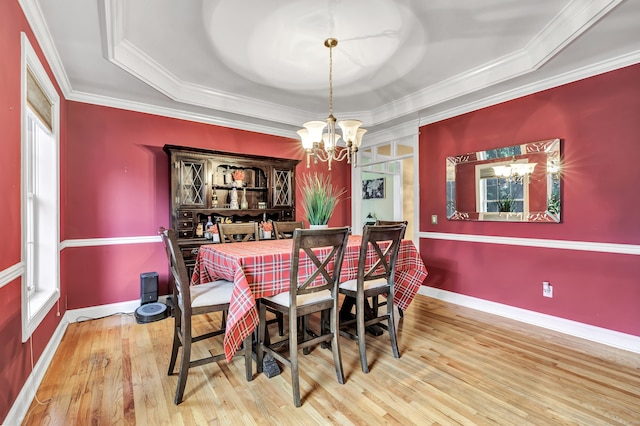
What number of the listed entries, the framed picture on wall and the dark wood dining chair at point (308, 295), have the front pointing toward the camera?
1

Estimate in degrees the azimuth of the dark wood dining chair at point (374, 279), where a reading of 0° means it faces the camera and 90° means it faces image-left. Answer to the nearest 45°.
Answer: approximately 135°

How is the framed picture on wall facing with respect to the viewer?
toward the camera

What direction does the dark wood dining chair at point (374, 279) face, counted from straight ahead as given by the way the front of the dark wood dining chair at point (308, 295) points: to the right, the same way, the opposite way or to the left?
the same way

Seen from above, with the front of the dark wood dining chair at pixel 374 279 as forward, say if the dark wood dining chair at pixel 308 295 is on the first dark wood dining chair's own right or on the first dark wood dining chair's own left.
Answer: on the first dark wood dining chair's own left

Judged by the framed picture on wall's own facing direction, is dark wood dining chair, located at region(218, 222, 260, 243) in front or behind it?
in front

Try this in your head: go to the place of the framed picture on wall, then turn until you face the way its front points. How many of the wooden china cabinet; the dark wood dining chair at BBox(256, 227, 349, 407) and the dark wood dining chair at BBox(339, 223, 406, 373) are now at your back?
0

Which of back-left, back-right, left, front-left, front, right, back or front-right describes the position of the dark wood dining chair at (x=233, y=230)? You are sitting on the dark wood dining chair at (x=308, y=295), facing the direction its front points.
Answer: front

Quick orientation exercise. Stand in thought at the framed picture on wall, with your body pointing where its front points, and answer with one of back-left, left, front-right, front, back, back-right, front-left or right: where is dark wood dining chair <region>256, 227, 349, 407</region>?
front

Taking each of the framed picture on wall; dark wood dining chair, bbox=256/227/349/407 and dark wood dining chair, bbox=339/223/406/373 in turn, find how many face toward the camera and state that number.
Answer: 1

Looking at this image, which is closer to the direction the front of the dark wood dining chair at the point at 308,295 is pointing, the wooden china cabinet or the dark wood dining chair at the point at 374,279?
the wooden china cabinet

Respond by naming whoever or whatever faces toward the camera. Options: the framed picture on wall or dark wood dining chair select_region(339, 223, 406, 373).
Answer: the framed picture on wall

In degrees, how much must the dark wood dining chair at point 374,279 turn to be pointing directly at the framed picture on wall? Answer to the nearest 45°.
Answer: approximately 45° to its right

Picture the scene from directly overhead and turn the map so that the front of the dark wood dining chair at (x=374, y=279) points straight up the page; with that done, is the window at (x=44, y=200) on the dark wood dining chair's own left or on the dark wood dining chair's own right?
on the dark wood dining chair's own left

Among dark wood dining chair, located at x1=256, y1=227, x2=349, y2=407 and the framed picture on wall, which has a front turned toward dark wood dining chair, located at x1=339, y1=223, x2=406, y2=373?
the framed picture on wall

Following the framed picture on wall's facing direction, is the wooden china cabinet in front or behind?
in front

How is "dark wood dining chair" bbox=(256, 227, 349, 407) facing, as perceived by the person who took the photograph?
facing away from the viewer and to the left of the viewer
